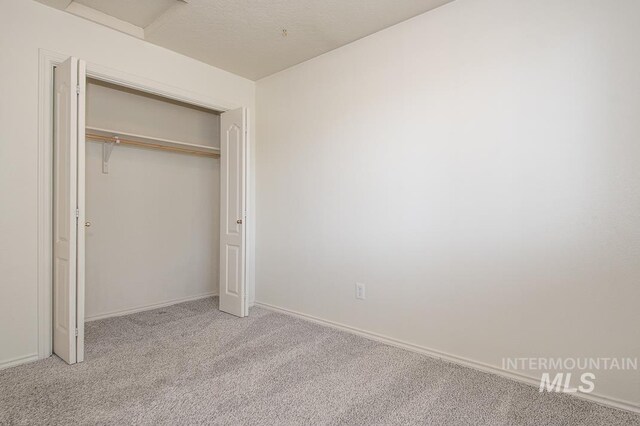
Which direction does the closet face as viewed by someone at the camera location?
facing the viewer and to the right of the viewer
